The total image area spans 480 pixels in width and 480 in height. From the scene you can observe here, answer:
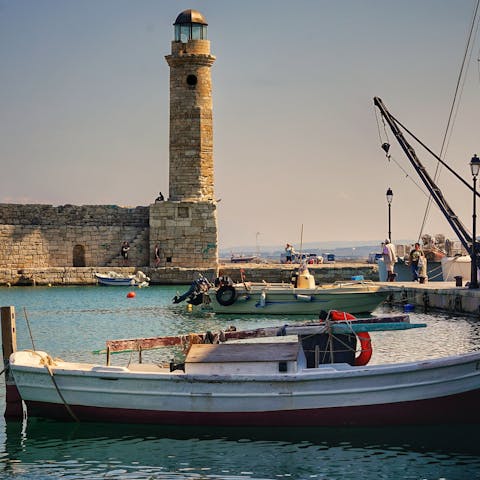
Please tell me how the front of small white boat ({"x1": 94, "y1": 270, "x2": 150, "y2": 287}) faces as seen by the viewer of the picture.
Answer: facing to the left of the viewer

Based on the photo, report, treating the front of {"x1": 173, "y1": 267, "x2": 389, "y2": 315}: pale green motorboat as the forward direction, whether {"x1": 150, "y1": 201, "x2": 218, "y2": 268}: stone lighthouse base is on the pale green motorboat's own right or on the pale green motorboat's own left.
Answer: on the pale green motorboat's own left

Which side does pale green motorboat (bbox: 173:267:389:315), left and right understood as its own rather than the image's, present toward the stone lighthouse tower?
left

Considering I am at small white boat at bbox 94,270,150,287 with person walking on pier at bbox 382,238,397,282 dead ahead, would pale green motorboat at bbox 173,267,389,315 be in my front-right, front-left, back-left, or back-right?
front-right

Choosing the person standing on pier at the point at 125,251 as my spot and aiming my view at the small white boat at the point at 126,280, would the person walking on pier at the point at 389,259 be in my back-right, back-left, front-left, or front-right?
front-left

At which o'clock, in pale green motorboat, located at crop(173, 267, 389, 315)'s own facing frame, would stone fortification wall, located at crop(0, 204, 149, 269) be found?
The stone fortification wall is roughly at 8 o'clock from the pale green motorboat.

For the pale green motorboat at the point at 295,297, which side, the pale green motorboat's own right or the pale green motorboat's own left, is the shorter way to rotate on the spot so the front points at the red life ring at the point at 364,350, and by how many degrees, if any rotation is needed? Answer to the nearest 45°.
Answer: approximately 90° to the pale green motorboat's own right

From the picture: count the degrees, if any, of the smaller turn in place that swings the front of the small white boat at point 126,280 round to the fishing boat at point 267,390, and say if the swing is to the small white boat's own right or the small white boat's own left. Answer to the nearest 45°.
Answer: approximately 90° to the small white boat's own left

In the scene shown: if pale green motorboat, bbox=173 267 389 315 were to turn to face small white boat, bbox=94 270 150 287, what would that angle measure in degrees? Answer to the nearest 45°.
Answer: approximately 135° to its left

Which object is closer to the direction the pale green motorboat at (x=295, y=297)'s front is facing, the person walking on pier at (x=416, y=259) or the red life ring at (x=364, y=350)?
the person walking on pier

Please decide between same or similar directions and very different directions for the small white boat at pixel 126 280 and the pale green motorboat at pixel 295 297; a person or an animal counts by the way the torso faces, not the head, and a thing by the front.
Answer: very different directions

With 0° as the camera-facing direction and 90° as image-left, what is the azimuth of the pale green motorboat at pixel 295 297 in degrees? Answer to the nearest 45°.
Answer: approximately 270°
